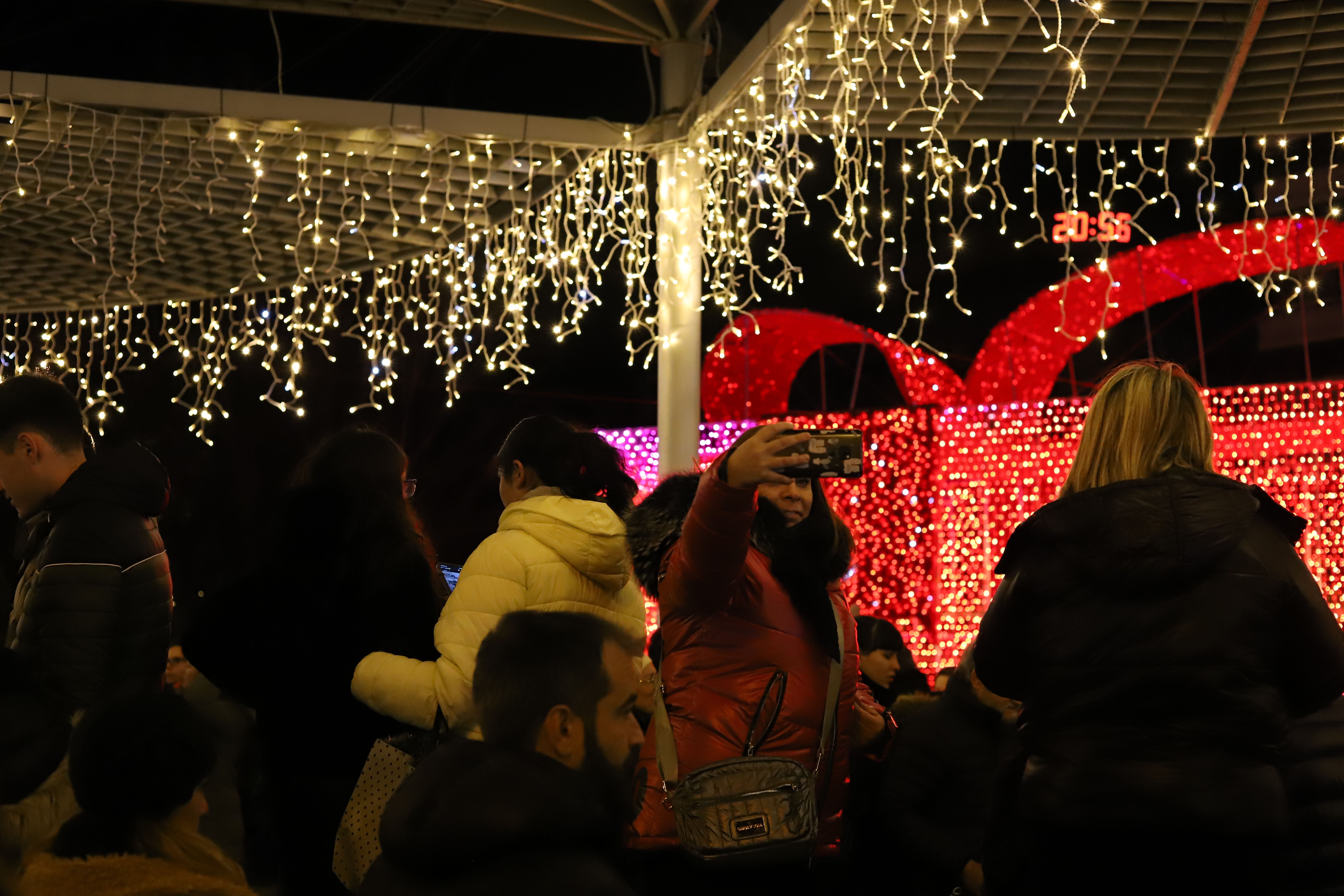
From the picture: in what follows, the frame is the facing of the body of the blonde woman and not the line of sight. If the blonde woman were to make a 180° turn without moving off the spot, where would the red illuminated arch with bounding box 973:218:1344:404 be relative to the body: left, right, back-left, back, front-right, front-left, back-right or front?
back

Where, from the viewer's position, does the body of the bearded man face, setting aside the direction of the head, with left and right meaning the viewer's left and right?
facing away from the viewer and to the right of the viewer

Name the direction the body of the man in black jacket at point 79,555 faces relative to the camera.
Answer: to the viewer's left

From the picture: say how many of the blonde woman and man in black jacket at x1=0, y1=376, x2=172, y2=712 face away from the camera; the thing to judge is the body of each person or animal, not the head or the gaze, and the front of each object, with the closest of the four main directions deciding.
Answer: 1

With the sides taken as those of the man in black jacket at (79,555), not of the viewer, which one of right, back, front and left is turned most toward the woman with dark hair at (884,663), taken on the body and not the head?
back

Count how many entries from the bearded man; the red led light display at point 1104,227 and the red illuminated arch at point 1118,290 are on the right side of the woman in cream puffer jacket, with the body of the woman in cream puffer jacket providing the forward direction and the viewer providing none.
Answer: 2

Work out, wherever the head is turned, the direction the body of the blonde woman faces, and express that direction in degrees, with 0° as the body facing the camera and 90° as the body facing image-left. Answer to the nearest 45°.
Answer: approximately 180°

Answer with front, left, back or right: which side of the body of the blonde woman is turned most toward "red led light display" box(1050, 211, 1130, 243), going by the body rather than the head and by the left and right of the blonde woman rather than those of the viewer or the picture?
front

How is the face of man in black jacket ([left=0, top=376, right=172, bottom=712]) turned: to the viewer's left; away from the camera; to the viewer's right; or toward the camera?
to the viewer's left

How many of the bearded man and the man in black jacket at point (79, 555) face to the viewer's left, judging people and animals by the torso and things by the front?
1

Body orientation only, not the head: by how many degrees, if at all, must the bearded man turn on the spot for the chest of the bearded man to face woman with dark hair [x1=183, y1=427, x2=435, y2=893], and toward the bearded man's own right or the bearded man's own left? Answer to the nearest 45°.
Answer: approximately 45° to the bearded man's own left

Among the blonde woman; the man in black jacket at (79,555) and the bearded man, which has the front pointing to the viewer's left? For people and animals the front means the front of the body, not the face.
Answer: the man in black jacket

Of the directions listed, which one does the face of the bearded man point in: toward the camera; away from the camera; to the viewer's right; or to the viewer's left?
to the viewer's right

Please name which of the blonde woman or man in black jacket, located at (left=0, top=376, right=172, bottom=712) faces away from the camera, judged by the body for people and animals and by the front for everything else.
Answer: the blonde woman
